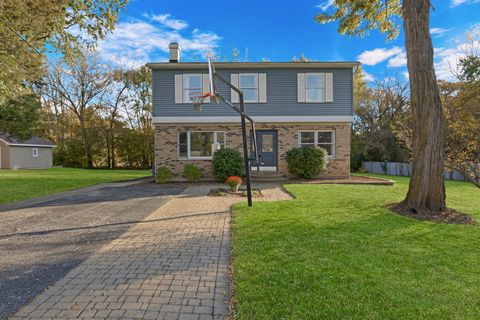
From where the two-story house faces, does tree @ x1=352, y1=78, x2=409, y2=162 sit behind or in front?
behind

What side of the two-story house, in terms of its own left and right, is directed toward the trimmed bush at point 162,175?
right

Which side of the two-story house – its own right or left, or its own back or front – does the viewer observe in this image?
front

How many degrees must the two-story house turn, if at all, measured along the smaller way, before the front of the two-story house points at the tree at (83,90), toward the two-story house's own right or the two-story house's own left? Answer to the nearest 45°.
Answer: approximately 135° to the two-story house's own right

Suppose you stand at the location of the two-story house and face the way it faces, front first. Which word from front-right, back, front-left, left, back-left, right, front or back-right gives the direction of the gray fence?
back-left

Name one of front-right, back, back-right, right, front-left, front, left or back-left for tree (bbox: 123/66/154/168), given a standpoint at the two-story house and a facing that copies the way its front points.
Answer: back-right

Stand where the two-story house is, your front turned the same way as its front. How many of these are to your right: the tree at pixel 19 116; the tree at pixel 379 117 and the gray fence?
1

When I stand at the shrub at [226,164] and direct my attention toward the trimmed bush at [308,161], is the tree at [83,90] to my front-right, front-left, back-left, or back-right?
back-left

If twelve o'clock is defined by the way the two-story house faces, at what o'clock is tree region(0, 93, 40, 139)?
The tree is roughly at 3 o'clock from the two-story house.

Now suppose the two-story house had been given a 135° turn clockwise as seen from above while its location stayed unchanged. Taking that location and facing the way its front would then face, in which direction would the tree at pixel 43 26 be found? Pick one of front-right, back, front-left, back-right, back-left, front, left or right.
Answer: left
